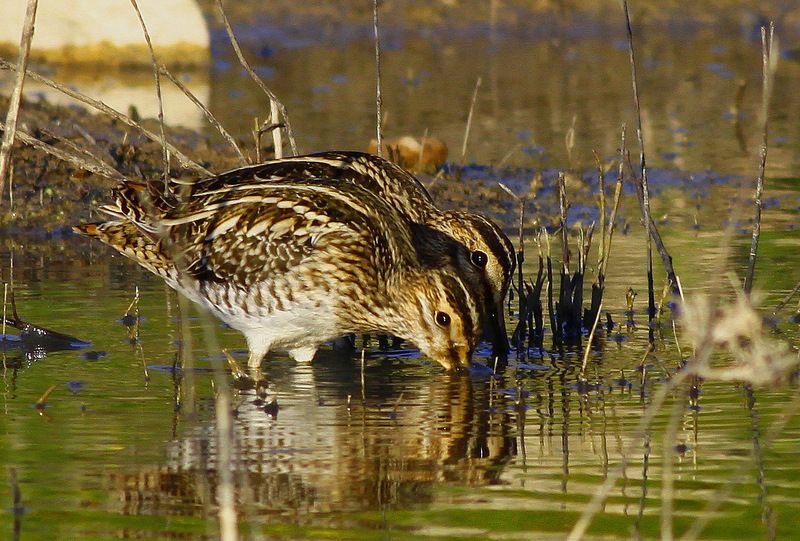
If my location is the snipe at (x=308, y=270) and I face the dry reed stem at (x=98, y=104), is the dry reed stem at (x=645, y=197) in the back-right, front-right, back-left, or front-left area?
back-right

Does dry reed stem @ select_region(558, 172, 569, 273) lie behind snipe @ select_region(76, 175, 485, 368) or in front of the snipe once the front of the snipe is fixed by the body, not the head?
in front

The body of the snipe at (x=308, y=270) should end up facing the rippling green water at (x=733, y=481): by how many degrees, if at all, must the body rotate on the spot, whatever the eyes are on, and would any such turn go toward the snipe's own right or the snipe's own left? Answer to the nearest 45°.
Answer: approximately 45° to the snipe's own right

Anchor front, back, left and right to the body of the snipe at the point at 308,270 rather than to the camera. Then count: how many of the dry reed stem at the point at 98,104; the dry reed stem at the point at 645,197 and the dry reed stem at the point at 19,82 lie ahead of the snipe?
1

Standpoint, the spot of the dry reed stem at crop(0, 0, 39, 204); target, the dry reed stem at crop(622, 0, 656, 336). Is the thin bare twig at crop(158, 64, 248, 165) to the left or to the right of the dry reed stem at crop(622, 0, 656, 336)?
left

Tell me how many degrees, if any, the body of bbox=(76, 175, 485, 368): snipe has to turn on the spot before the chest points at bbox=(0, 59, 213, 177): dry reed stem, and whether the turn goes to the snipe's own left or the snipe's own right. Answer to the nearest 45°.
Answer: approximately 135° to the snipe's own left

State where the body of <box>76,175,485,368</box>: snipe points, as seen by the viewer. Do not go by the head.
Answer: to the viewer's right

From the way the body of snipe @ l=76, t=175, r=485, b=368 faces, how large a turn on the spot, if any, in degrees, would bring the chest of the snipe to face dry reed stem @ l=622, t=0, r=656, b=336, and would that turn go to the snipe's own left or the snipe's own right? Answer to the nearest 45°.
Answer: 0° — it already faces it
